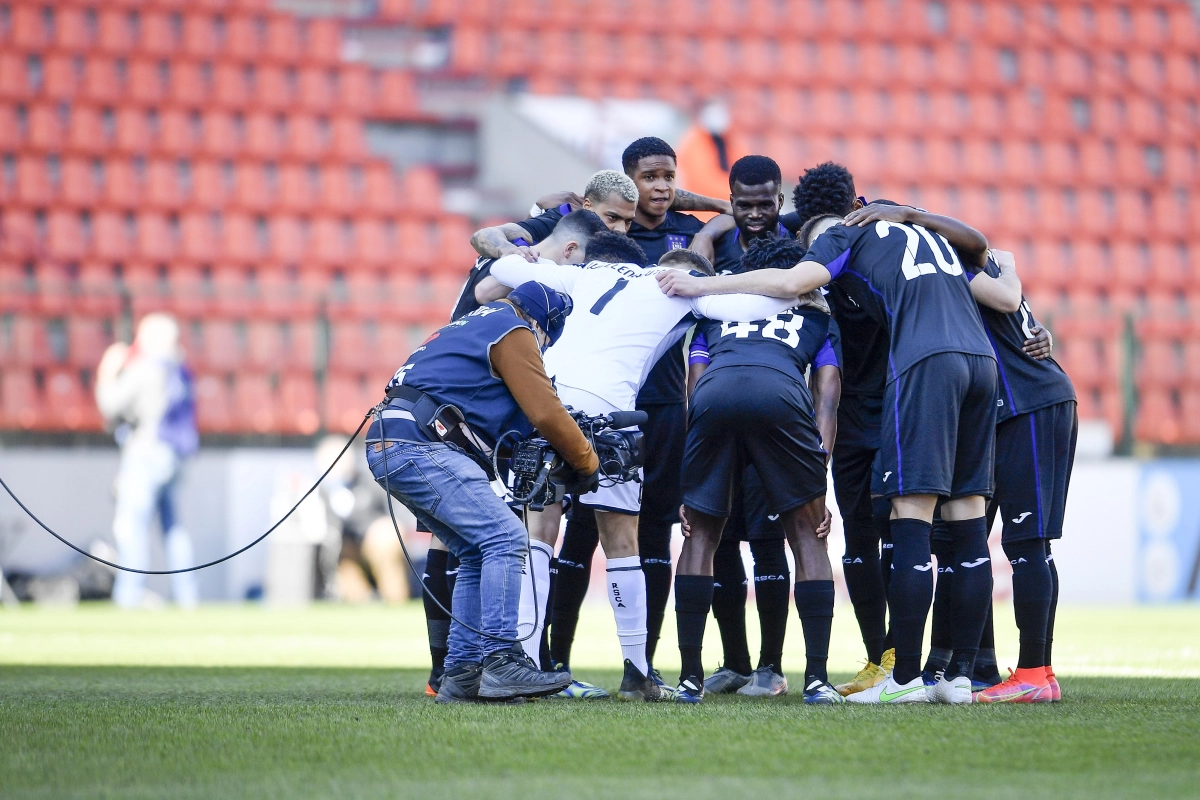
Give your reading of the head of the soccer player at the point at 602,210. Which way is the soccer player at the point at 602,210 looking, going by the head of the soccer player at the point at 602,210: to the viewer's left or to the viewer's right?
to the viewer's right

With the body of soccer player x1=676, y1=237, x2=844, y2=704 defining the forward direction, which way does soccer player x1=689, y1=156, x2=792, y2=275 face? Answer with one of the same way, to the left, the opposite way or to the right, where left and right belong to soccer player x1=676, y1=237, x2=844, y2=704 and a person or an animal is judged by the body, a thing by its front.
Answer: the opposite way

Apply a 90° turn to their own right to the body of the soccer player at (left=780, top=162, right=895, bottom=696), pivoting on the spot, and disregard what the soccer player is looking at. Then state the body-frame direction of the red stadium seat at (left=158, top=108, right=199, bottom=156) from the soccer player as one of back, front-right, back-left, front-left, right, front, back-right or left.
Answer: front

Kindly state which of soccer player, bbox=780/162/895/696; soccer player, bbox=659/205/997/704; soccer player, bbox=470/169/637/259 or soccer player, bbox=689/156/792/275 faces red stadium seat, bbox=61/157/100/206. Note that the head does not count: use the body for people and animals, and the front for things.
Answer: soccer player, bbox=659/205/997/704

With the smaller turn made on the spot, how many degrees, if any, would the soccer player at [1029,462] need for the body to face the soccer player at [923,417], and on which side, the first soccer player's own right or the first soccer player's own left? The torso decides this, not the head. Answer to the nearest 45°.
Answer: approximately 45° to the first soccer player's own left

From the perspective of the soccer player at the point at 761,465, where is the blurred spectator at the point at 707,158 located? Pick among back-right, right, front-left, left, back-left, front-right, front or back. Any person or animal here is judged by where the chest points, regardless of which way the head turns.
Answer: front

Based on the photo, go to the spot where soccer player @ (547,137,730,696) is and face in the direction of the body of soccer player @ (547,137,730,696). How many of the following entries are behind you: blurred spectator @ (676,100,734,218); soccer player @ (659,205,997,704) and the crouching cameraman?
1

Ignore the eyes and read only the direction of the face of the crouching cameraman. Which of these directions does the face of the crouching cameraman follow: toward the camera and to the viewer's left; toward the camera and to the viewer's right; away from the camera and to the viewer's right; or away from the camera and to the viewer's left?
away from the camera and to the viewer's right

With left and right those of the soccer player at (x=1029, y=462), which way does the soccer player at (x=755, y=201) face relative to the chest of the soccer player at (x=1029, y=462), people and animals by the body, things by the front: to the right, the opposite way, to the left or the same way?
to the left

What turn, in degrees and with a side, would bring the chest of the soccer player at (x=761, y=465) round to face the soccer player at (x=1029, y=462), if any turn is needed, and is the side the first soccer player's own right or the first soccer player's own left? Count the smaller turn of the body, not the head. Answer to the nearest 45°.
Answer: approximately 90° to the first soccer player's own right

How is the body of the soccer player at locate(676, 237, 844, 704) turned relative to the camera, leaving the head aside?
away from the camera

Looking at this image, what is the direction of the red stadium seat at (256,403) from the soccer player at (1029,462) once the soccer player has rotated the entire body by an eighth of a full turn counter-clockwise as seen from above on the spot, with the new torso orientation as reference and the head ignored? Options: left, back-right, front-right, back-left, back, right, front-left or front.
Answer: right
